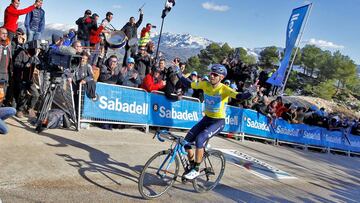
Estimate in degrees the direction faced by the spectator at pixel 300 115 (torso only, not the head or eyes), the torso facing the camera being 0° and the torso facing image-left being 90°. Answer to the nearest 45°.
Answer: approximately 45°

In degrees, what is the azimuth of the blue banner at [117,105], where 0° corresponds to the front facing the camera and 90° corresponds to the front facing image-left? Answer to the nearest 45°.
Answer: approximately 0°

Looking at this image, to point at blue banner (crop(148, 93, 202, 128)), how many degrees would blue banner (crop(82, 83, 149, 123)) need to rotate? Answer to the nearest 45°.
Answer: approximately 135° to its left

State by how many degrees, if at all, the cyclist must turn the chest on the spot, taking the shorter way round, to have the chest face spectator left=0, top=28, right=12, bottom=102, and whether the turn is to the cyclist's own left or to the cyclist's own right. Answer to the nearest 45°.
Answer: approximately 45° to the cyclist's own right

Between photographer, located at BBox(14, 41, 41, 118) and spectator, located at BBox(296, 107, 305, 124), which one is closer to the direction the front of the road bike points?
the photographer

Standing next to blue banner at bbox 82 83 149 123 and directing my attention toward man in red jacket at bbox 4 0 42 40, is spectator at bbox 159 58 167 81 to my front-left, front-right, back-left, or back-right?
back-right

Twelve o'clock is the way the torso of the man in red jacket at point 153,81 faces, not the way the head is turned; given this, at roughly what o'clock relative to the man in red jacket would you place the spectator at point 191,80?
The spectator is roughly at 9 o'clock from the man in red jacket.

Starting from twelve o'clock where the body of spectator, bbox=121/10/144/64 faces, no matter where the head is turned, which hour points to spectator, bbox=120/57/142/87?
spectator, bbox=120/57/142/87 is roughly at 12 o'clock from spectator, bbox=121/10/144/64.

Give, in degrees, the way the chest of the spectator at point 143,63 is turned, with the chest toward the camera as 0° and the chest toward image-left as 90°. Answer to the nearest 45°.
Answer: approximately 0°
